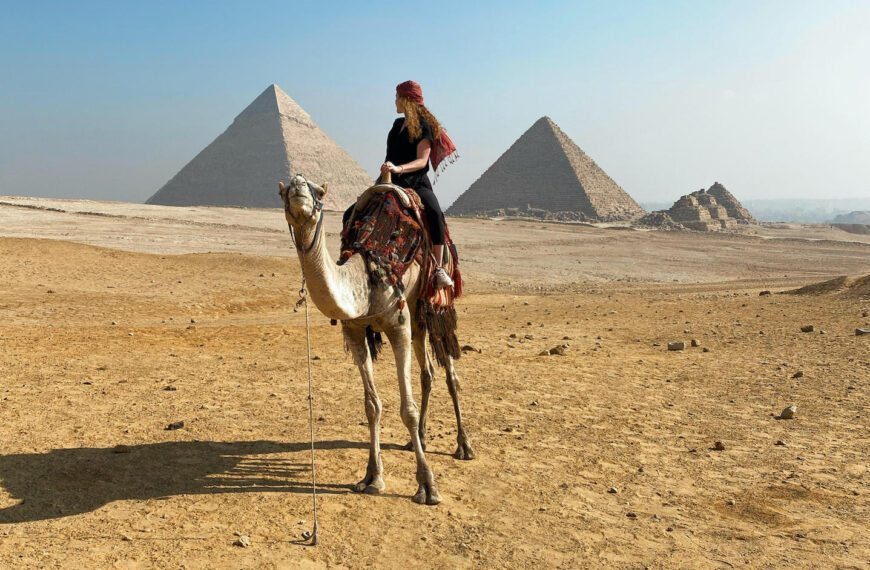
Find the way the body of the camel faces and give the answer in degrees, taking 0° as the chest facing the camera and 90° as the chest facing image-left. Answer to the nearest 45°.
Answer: approximately 45°
